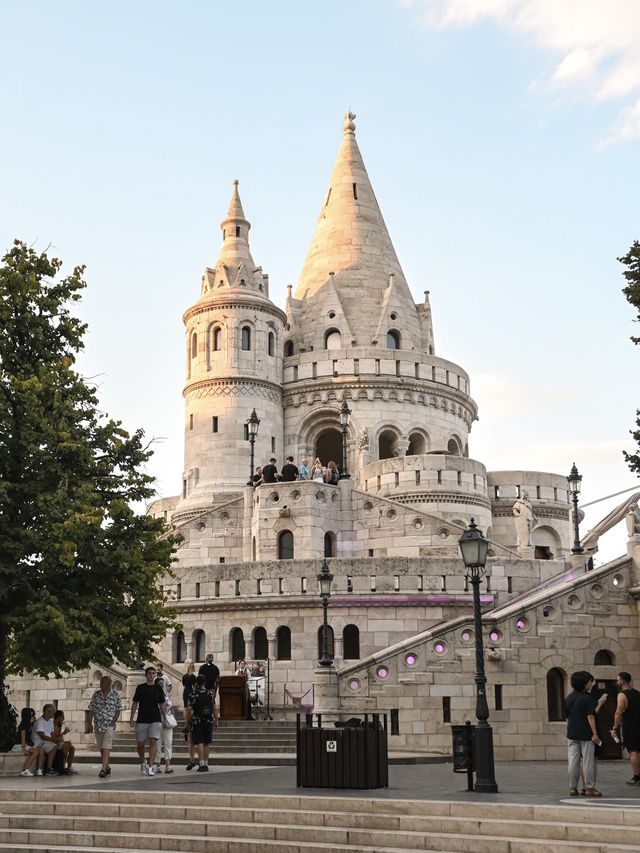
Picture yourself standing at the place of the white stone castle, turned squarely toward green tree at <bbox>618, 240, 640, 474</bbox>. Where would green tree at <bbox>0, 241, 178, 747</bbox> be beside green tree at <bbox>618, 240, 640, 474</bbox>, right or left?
right

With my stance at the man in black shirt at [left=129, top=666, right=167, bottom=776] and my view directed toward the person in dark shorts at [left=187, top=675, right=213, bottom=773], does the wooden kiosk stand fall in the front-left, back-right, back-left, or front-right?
front-left

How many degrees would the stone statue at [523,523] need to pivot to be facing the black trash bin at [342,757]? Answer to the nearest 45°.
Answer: approximately 45° to its right

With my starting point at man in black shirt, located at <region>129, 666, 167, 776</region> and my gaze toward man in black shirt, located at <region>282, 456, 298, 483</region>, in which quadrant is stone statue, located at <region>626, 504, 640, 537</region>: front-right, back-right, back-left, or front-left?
front-right

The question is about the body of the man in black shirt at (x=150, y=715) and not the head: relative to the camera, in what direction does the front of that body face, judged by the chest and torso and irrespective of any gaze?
toward the camera

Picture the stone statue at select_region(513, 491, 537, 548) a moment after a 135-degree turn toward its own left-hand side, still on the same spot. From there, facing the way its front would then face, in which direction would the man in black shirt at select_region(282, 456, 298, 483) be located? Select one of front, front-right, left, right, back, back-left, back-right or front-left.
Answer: left

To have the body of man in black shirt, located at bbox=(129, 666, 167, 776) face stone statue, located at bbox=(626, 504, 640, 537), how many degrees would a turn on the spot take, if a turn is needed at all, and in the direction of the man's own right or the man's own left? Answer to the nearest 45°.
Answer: approximately 135° to the man's own left

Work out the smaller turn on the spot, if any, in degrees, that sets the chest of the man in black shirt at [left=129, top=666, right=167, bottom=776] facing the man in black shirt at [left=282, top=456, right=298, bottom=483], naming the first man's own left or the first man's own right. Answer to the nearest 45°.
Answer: approximately 180°
